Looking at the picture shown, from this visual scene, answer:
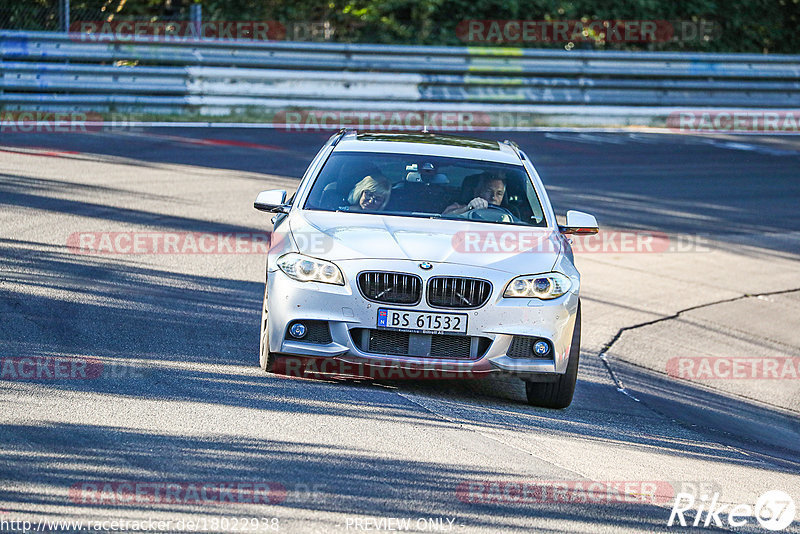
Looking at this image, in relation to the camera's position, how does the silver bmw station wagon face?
facing the viewer

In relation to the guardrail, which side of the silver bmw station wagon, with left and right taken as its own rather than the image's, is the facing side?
back
